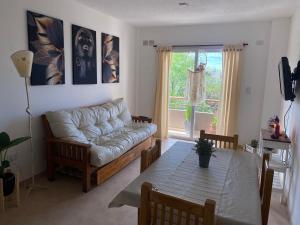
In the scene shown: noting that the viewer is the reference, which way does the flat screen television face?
facing to the left of the viewer

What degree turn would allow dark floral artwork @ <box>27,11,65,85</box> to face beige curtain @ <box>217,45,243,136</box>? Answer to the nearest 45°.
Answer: approximately 45° to its left

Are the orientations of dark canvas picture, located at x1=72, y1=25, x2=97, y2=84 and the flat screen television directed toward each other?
yes

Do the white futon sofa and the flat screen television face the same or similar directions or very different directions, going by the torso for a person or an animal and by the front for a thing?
very different directions

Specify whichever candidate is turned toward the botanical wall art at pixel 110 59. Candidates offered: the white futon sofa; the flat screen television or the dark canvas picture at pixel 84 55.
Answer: the flat screen television

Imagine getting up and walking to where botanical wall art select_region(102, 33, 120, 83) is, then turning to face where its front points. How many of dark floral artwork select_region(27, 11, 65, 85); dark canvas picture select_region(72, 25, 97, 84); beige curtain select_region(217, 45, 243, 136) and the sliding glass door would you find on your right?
2

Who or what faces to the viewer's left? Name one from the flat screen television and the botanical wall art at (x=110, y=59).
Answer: the flat screen television

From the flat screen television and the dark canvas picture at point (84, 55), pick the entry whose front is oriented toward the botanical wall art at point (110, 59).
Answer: the flat screen television

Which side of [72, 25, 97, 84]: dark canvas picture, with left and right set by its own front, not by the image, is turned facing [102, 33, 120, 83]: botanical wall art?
left
